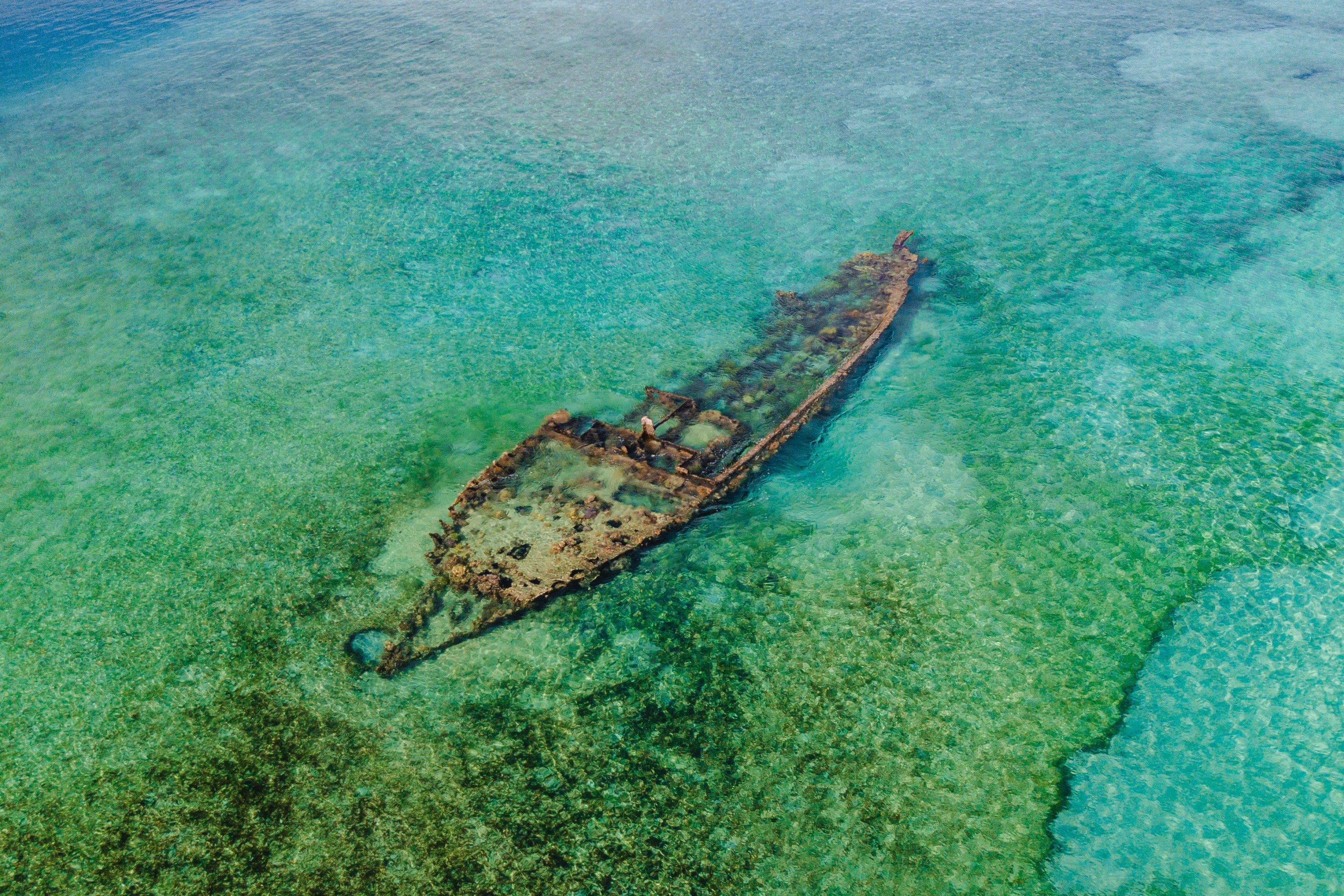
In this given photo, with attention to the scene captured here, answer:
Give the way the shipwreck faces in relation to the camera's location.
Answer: facing the viewer and to the left of the viewer
